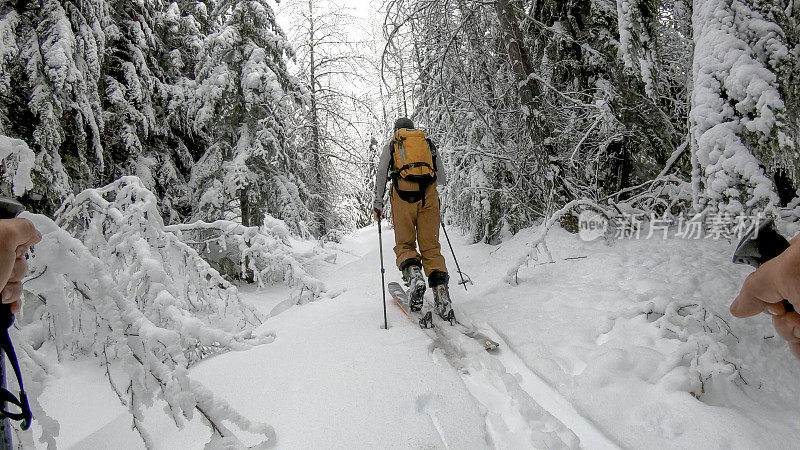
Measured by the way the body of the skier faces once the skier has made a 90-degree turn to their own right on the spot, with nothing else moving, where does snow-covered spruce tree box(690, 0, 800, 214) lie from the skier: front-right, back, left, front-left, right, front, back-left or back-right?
front-right

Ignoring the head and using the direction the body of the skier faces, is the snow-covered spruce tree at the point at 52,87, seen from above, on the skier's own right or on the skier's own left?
on the skier's own left

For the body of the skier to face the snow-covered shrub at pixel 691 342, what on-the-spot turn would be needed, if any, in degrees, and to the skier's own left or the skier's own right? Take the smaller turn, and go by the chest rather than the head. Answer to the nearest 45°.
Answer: approximately 135° to the skier's own right

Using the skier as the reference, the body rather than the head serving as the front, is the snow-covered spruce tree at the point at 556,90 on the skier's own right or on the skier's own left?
on the skier's own right

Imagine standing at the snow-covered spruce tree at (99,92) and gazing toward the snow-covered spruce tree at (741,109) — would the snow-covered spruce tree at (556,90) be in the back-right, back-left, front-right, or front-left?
front-left

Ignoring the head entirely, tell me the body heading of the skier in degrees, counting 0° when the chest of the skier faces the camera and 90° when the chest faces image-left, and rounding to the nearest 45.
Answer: approximately 180°

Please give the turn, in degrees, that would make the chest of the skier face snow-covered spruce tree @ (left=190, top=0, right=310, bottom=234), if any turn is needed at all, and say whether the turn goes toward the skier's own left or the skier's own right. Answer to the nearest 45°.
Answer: approximately 45° to the skier's own left

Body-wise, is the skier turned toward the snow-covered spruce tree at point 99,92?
no
